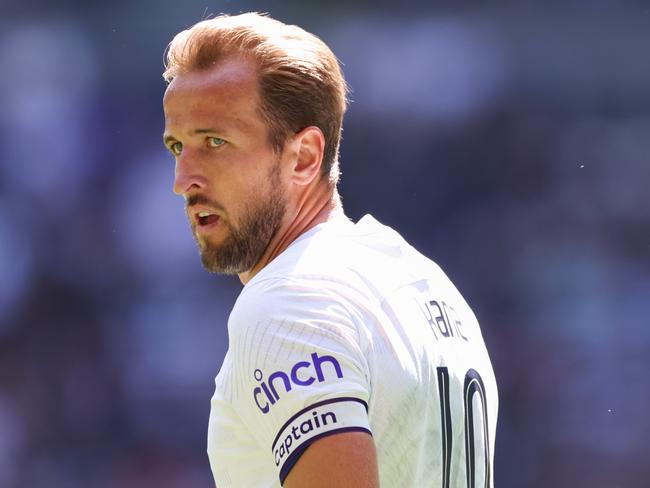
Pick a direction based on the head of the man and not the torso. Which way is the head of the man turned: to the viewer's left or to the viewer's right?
to the viewer's left

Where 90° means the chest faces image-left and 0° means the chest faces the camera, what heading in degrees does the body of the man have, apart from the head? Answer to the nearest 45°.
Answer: approximately 90°

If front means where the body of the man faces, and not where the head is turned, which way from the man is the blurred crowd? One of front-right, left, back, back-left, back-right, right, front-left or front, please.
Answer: right
